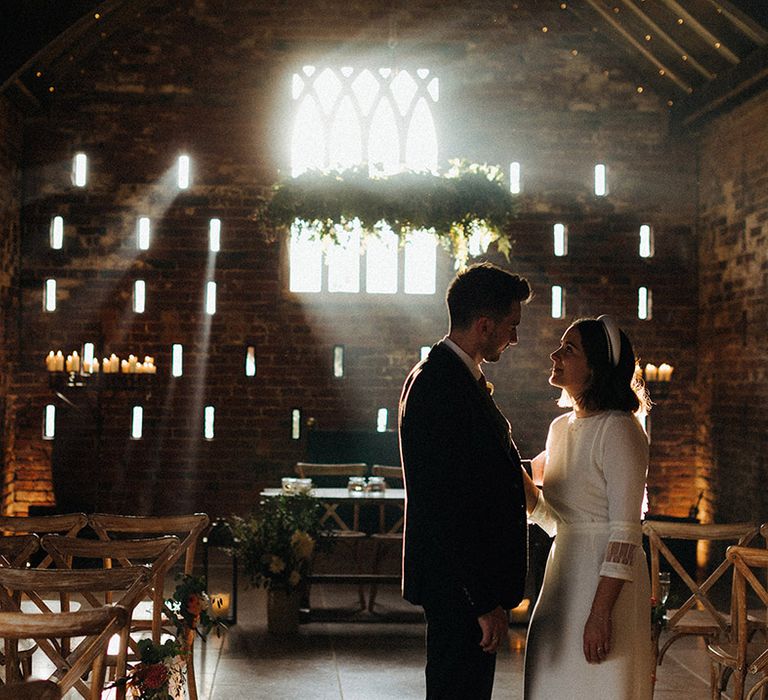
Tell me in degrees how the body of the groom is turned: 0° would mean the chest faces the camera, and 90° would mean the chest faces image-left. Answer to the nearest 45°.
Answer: approximately 270°

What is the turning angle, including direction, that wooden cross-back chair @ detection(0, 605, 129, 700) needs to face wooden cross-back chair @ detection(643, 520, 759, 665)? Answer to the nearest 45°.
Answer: approximately 45° to its right

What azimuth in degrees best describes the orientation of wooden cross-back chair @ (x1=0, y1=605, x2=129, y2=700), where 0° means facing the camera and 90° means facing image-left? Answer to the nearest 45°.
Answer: approximately 180°

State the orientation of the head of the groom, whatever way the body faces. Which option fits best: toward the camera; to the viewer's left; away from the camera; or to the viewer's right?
to the viewer's right

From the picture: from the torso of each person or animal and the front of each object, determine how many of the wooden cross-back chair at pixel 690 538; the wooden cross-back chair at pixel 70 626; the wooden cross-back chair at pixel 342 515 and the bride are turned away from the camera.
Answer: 2

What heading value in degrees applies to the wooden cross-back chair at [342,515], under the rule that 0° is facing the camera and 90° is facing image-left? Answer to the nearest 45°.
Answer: approximately 0°

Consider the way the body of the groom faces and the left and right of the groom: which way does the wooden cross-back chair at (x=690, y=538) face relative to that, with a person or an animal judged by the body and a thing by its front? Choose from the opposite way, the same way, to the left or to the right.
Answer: to the left

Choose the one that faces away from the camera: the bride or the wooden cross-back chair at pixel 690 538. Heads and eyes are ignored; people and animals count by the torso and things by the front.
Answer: the wooden cross-back chair

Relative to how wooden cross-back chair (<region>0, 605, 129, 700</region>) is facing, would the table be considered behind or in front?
in front

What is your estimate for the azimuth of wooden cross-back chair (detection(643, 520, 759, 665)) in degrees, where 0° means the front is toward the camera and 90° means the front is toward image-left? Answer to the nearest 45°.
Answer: approximately 180°

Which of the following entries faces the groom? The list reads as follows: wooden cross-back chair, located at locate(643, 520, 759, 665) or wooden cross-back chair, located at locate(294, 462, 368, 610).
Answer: wooden cross-back chair, located at locate(294, 462, 368, 610)
